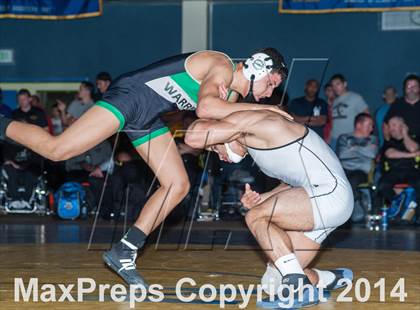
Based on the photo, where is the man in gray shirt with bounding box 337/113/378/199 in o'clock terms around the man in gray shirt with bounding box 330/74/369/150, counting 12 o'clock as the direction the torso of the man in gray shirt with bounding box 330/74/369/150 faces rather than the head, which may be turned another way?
the man in gray shirt with bounding box 337/113/378/199 is roughly at 10 o'clock from the man in gray shirt with bounding box 330/74/369/150.

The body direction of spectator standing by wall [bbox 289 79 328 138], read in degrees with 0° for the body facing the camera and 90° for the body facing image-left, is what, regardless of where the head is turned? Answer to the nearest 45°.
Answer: approximately 0°

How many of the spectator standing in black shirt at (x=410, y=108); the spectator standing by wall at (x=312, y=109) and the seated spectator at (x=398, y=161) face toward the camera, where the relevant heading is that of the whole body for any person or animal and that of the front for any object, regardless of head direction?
3

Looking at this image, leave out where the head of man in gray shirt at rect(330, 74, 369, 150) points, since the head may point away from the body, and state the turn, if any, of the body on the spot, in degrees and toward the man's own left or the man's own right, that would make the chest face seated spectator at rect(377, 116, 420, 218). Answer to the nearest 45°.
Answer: approximately 90° to the man's own left
